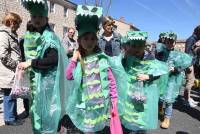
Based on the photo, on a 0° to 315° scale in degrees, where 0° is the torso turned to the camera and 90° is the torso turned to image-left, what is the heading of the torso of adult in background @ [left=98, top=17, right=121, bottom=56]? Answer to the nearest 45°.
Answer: approximately 0°

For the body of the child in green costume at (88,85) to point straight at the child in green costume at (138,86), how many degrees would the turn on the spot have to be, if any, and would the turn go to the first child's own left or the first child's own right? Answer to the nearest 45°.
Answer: approximately 135° to the first child's own left
